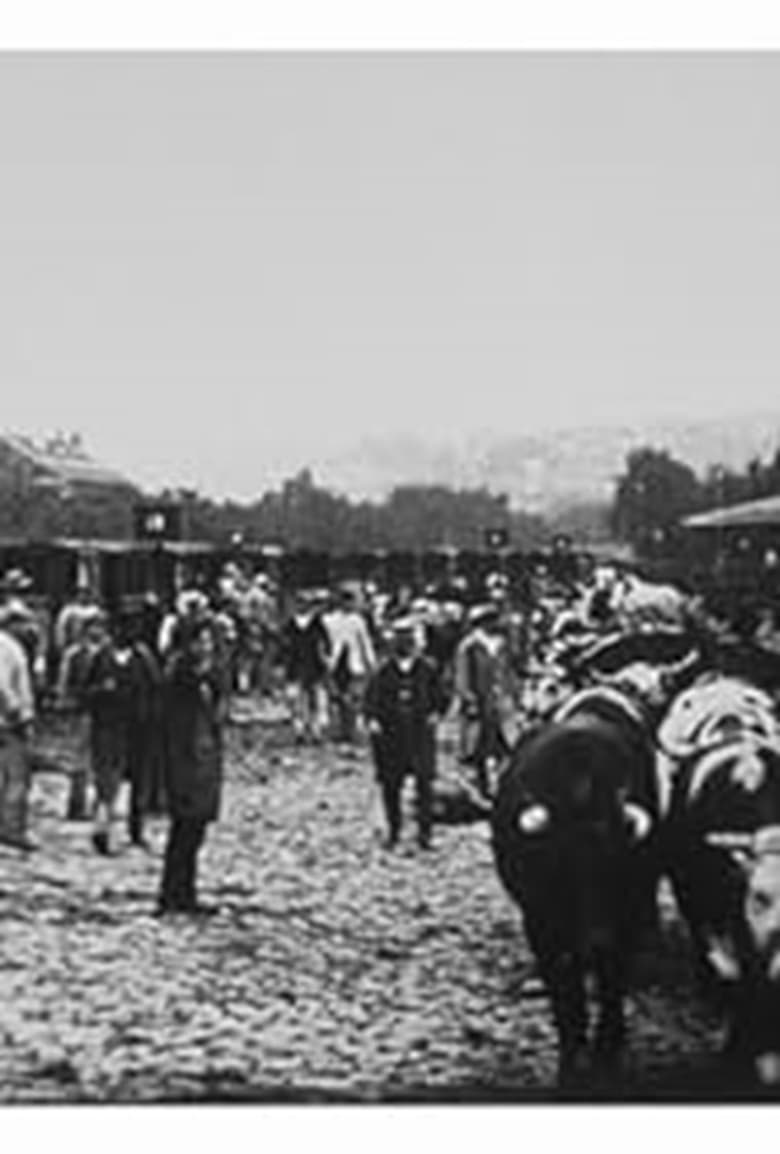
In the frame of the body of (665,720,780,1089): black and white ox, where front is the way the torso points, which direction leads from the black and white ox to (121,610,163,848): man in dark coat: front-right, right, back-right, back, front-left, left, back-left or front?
right

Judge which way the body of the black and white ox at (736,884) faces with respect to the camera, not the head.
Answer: toward the camera

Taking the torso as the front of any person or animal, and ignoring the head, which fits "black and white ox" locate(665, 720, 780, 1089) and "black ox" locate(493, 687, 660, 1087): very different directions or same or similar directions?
same or similar directions

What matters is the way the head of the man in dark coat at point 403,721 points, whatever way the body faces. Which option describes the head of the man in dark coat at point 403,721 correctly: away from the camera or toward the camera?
toward the camera

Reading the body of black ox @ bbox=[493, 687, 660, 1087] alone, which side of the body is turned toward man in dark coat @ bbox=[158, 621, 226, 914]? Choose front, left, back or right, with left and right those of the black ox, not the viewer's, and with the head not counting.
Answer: right

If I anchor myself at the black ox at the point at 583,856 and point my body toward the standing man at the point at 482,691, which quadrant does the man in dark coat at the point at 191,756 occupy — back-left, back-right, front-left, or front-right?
front-left

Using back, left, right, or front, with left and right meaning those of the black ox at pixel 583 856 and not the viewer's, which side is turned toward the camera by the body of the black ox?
front
